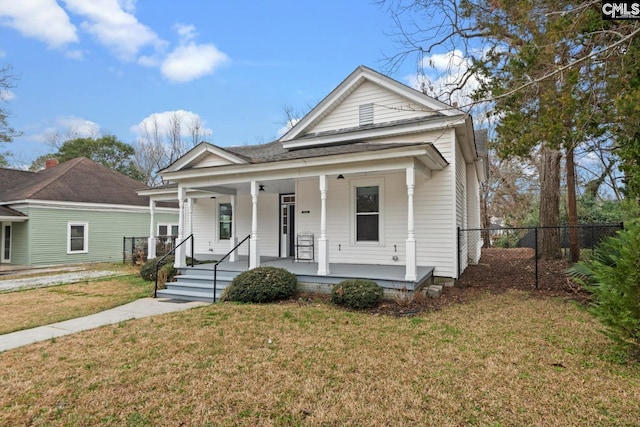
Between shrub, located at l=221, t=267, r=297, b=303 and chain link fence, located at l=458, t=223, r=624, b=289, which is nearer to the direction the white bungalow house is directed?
the shrub

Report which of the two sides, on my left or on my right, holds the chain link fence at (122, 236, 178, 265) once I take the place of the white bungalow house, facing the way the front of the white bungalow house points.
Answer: on my right

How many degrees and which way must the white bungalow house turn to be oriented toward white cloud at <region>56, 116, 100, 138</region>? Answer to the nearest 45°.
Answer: approximately 90° to its right

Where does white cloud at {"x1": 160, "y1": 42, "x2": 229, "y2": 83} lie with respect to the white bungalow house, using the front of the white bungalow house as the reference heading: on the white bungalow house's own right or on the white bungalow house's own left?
on the white bungalow house's own right

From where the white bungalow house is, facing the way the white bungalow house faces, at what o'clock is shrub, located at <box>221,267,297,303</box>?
The shrub is roughly at 12 o'clock from the white bungalow house.

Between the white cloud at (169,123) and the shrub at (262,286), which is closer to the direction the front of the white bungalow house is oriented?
the shrub

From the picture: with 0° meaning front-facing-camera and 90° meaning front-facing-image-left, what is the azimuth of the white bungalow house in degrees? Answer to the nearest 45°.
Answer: approximately 45°
